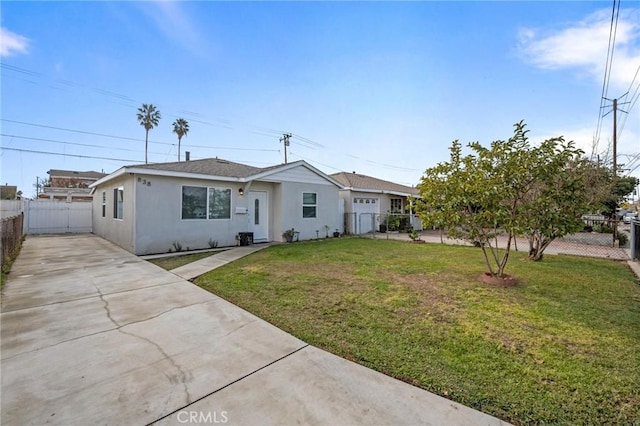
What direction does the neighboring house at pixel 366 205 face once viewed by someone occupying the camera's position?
facing the viewer and to the right of the viewer

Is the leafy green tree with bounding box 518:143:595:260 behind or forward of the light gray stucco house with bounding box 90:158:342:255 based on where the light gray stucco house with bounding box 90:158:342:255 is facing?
forward

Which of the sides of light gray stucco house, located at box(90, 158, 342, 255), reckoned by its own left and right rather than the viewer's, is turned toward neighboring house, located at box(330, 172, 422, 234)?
left

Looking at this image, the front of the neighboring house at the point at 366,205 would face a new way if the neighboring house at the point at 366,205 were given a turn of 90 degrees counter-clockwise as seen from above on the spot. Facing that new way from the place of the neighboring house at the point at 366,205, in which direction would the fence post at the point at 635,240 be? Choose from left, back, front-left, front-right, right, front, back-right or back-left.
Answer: right

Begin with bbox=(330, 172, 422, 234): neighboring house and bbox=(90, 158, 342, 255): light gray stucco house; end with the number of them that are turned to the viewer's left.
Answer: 0

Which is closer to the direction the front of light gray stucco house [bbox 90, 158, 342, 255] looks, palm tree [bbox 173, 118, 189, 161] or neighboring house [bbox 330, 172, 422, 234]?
the neighboring house

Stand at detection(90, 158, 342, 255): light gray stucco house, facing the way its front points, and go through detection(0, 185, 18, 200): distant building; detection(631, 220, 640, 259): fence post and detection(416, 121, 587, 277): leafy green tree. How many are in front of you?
2

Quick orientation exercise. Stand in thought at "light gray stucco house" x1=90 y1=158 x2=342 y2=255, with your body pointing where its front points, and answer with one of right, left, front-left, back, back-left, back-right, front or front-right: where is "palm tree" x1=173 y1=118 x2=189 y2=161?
back-left

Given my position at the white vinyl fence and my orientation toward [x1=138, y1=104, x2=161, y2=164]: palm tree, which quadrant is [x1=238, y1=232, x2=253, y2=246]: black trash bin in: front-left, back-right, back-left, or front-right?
back-right

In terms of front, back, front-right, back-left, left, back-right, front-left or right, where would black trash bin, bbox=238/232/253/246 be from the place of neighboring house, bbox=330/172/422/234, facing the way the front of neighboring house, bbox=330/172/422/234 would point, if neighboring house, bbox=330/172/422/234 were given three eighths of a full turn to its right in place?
front-left

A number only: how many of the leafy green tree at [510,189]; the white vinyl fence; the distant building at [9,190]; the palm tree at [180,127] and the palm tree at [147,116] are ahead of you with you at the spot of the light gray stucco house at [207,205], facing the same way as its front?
1
